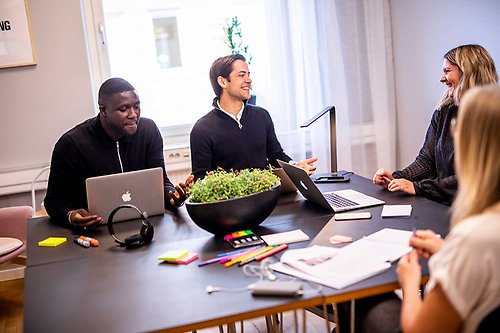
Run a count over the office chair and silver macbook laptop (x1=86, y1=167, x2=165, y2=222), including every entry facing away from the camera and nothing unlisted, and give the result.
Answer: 1

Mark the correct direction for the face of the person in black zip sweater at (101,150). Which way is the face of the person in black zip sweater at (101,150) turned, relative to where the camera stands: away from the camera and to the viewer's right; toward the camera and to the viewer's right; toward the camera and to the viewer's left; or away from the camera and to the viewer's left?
toward the camera and to the viewer's right

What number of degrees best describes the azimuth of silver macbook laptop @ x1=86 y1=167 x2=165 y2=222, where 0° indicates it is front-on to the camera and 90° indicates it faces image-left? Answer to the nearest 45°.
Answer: approximately 180°

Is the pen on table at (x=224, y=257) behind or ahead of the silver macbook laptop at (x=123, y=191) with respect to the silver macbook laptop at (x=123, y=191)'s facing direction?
behind

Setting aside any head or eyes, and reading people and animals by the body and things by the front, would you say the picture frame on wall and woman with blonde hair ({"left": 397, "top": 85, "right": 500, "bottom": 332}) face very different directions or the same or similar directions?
very different directions

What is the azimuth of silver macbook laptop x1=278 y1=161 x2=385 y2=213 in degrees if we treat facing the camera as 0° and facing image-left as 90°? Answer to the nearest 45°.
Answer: approximately 225°

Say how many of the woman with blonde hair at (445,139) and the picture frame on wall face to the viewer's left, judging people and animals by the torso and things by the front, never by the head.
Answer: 1

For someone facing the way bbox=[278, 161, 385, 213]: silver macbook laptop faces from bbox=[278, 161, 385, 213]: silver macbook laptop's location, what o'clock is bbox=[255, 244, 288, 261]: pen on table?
The pen on table is roughly at 5 o'clock from the silver macbook laptop.

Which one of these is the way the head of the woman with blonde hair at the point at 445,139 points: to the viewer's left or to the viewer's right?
to the viewer's left
